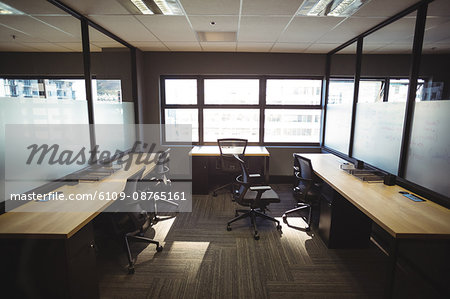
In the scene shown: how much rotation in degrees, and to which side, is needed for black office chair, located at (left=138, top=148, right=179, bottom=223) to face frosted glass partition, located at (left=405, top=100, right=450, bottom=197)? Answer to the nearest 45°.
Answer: approximately 135° to its left

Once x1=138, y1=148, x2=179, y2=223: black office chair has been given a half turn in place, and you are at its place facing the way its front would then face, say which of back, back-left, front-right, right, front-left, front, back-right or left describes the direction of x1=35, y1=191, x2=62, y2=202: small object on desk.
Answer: back-right

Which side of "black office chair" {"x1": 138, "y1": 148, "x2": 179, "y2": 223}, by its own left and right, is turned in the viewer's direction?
left

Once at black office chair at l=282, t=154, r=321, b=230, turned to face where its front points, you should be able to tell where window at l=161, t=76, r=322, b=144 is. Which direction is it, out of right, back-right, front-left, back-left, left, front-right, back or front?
left

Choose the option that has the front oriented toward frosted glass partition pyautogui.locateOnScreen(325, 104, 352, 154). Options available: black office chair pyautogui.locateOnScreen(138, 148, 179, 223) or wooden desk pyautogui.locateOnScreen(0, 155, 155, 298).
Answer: the wooden desk

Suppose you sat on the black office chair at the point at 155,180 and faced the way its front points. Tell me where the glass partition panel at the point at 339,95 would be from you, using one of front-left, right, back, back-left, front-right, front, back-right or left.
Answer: back

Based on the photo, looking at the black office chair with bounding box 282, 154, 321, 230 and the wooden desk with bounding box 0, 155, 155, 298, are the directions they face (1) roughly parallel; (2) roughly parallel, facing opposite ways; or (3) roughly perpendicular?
roughly parallel

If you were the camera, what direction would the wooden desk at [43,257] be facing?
facing to the right of the viewer

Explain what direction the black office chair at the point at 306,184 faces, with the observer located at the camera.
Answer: facing away from the viewer and to the right of the viewer

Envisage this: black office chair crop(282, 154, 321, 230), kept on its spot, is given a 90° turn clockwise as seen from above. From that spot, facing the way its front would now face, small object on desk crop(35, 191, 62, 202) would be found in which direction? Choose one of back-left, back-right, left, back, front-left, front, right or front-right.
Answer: right

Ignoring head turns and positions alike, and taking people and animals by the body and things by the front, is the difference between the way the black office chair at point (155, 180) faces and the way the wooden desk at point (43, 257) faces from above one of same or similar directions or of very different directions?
very different directions

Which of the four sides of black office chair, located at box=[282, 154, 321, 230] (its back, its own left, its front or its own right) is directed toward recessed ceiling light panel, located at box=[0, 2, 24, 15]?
back

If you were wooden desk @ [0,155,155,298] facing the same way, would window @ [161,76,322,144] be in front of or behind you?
in front

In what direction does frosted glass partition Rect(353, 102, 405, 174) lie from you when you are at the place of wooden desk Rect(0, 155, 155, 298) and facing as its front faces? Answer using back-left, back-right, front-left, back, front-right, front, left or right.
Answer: front

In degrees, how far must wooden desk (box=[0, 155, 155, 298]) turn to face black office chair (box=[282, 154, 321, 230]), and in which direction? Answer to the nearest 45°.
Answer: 0° — it already faces it

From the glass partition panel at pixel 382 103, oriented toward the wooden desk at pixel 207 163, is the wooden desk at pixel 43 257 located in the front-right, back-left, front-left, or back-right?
front-left

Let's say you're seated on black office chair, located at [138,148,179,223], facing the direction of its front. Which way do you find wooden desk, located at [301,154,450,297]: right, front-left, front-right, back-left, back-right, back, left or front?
back-left

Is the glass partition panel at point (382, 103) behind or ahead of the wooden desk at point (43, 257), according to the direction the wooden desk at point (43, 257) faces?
ahead

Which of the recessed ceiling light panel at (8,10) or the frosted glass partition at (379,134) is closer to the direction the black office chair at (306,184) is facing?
the frosted glass partition
